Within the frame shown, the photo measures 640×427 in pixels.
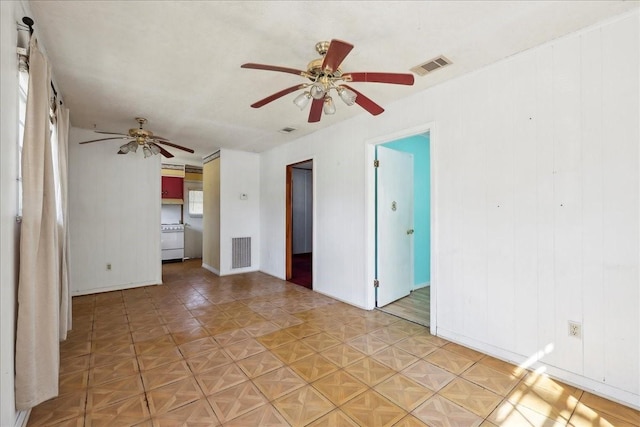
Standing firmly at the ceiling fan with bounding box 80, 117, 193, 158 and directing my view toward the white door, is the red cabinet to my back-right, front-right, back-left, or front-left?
back-left

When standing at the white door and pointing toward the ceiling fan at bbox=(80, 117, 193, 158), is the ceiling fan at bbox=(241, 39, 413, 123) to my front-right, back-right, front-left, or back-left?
front-left

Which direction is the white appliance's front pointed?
toward the camera

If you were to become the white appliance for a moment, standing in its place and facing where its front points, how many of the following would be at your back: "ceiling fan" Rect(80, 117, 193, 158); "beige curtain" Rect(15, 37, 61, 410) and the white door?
0

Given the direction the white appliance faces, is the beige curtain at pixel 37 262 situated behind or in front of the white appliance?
in front

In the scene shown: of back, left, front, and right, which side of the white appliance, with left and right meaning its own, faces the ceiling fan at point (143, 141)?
front

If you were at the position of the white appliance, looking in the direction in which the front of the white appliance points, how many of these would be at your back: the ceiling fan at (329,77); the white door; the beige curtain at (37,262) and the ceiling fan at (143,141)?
0

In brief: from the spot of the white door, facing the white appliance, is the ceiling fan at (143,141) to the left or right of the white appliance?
left

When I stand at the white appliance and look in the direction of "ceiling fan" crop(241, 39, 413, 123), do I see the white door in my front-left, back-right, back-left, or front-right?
front-left

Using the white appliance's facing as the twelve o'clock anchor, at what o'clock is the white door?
The white door is roughly at 11 o'clock from the white appliance.

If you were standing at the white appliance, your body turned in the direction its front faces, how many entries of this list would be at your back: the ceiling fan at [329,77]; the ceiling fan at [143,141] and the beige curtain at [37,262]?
0

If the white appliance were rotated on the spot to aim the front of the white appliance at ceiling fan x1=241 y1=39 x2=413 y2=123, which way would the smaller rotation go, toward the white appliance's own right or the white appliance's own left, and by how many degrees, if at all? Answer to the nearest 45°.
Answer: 0° — it already faces it

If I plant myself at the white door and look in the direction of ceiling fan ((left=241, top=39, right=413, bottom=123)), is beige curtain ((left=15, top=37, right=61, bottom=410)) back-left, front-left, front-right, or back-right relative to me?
front-right
